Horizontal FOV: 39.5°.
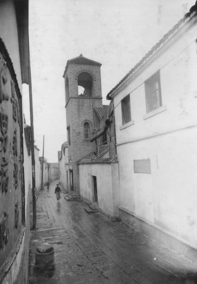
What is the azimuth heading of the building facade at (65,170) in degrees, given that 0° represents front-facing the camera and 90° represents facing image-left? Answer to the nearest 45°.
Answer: approximately 90°

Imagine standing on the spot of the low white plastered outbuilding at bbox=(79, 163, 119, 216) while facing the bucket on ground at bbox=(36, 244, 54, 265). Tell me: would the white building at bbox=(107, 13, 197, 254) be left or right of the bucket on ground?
left

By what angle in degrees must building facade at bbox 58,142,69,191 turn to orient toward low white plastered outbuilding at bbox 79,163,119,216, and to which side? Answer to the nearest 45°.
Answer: approximately 90° to its left

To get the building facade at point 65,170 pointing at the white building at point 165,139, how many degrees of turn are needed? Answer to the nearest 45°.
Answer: approximately 90° to its left
